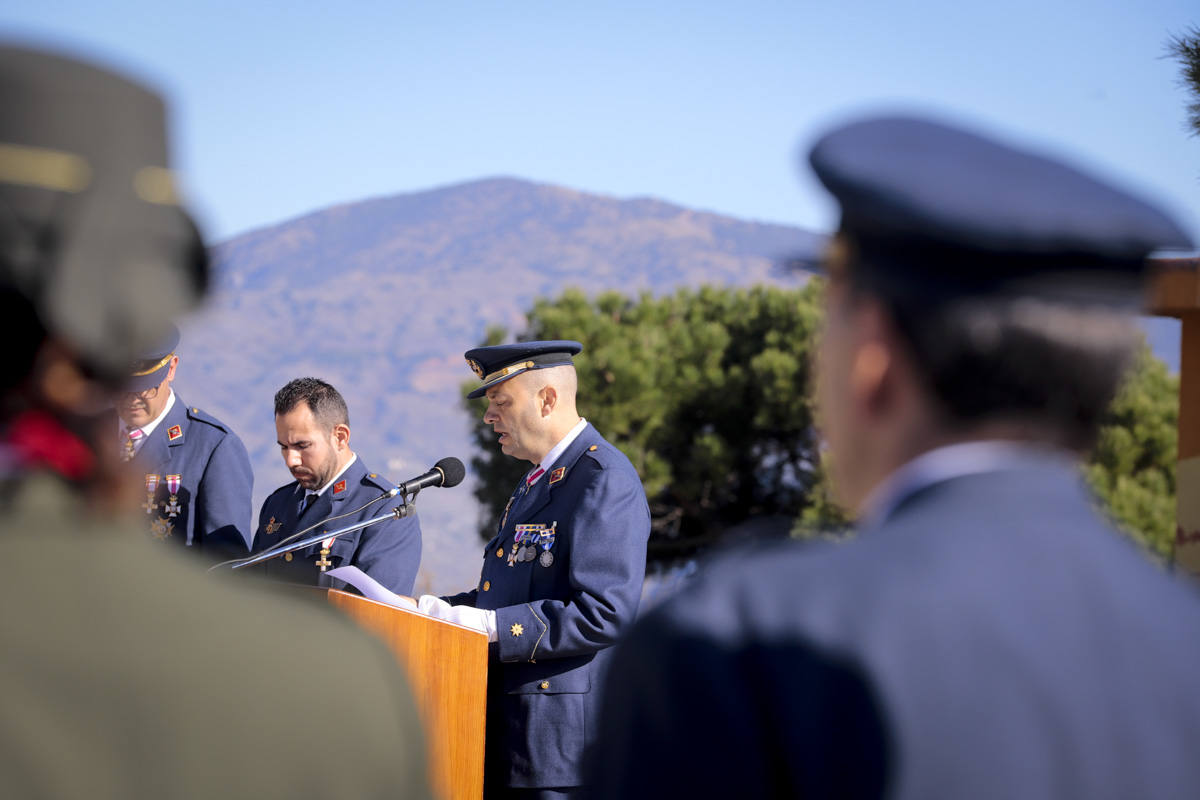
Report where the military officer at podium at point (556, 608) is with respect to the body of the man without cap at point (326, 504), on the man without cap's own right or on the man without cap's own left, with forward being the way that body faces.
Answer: on the man without cap's own left

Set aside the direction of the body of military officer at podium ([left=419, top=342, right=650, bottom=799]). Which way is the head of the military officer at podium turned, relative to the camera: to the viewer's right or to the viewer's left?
to the viewer's left

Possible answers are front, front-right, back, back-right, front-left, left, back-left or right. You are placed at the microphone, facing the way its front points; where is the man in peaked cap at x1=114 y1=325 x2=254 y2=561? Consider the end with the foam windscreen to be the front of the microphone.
back-left

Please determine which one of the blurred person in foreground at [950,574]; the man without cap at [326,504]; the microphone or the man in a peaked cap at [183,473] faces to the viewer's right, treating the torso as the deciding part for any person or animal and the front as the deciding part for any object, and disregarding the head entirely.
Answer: the microphone

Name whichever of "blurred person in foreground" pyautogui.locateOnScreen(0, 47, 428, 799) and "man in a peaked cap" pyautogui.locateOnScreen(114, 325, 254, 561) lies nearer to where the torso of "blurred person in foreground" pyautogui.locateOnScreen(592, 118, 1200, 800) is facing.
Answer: the man in a peaked cap

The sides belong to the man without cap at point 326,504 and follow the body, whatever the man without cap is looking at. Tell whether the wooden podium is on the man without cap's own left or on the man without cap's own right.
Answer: on the man without cap's own left

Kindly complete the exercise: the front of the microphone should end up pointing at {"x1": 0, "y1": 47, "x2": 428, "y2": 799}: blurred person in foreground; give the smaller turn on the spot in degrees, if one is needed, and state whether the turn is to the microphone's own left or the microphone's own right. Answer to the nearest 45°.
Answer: approximately 90° to the microphone's own right

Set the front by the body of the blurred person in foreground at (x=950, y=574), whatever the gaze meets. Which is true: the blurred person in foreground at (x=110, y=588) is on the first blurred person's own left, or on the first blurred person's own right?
on the first blurred person's own left

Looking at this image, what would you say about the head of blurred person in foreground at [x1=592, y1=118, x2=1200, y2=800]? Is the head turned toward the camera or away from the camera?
away from the camera

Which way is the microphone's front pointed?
to the viewer's right

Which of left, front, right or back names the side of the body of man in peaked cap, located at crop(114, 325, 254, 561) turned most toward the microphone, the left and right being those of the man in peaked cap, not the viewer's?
left
